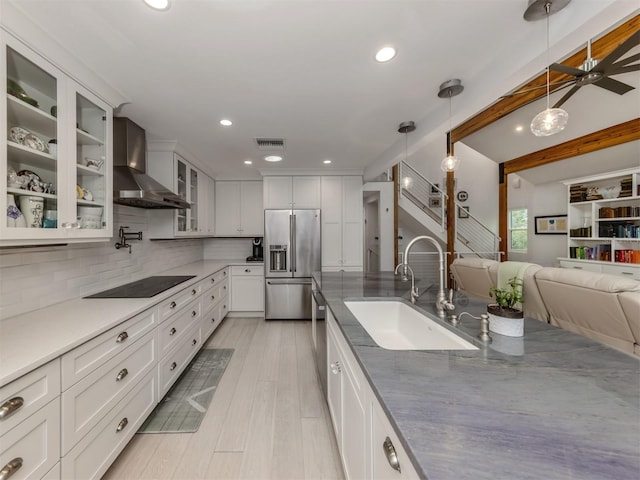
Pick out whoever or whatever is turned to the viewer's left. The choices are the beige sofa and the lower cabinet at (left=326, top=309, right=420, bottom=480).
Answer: the lower cabinet

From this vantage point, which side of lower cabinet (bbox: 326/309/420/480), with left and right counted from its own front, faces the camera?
left

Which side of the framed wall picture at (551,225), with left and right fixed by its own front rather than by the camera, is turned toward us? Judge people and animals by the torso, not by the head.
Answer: front

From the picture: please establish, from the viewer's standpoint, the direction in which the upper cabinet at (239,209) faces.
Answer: facing the viewer

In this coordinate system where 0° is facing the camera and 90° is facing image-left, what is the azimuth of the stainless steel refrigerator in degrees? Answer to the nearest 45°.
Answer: approximately 0°

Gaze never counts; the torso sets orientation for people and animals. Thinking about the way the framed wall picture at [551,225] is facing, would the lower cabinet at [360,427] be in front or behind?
in front

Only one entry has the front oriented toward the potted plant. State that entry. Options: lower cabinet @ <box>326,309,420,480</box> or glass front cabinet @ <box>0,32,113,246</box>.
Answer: the glass front cabinet

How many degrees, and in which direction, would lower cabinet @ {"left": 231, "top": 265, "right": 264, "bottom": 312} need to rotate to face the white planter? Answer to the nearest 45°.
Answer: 0° — it already faces it

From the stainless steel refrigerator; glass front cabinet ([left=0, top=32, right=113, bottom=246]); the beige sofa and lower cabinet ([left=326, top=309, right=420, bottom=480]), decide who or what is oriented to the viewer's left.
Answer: the lower cabinet

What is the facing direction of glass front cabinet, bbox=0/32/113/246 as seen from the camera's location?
facing the viewer and to the right of the viewer

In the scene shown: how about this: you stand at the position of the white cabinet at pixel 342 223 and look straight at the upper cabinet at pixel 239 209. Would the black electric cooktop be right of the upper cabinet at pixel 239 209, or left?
left

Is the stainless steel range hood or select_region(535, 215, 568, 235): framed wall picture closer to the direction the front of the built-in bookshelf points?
the stainless steel range hood

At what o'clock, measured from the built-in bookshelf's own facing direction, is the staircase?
The staircase is roughly at 2 o'clock from the built-in bookshelf.

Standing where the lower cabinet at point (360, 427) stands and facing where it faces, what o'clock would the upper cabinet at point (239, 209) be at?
The upper cabinet is roughly at 2 o'clock from the lower cabinet.

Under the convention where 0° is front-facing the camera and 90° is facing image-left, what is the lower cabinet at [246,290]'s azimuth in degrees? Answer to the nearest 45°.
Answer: approximately 0°

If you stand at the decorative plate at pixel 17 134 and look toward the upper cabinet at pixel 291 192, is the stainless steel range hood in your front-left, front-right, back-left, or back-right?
front-left

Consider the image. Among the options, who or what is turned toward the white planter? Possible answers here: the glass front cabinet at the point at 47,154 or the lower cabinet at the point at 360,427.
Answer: the glass front cabinet

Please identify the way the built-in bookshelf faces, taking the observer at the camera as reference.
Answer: facing the viewer and to the left of the viewer

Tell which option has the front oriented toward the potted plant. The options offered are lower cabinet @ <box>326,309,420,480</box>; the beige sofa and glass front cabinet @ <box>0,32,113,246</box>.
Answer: the glass front cabinet

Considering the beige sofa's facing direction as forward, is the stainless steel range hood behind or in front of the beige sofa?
behind
